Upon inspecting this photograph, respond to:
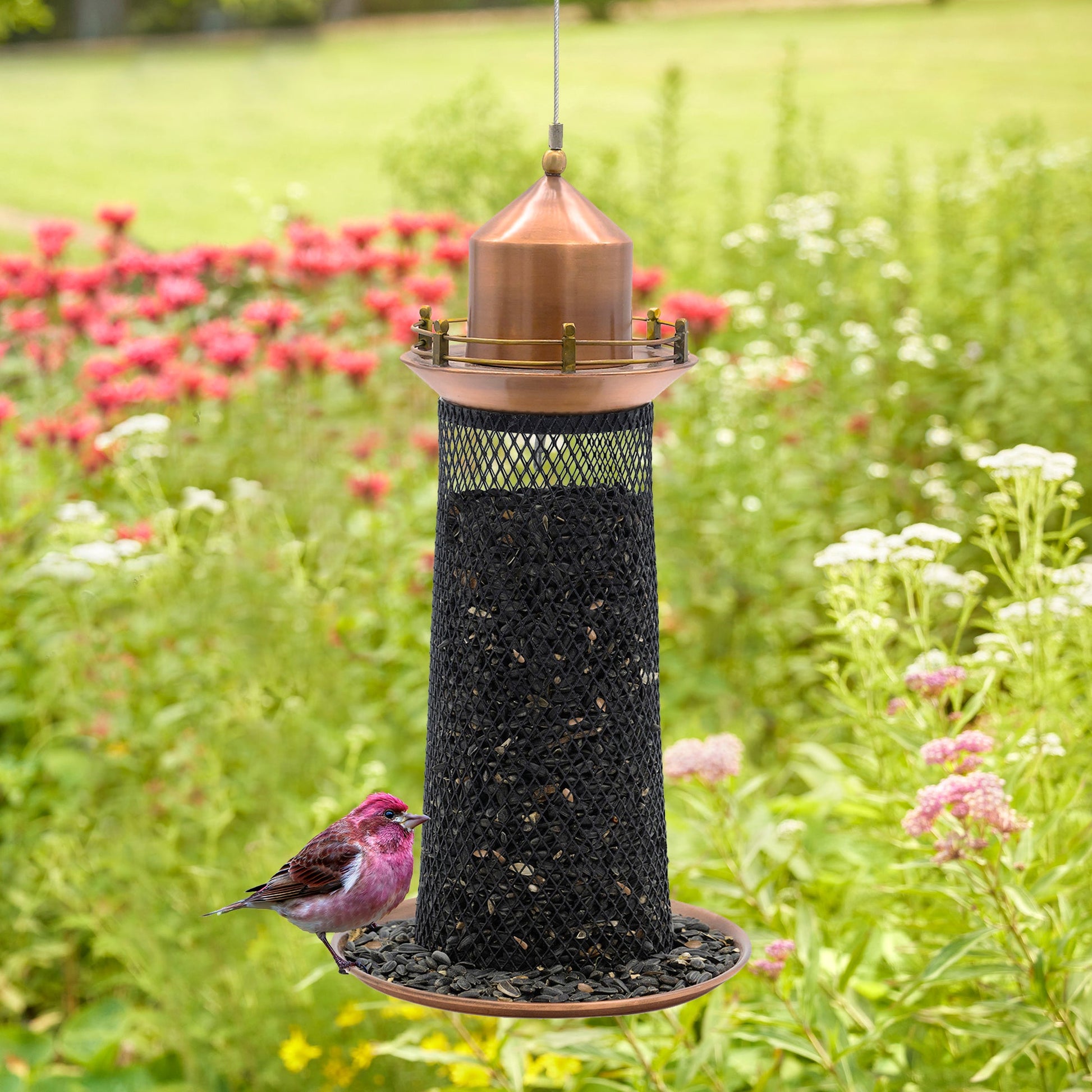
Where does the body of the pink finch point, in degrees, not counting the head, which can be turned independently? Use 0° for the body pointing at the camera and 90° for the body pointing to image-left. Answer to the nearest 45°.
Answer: approximately 270°

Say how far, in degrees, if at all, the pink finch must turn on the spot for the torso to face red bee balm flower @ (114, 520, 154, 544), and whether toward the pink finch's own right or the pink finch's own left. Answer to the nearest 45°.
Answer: approximately 90° to the pink finch's own left

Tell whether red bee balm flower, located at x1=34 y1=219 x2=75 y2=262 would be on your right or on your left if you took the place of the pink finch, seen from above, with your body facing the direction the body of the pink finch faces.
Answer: on your left

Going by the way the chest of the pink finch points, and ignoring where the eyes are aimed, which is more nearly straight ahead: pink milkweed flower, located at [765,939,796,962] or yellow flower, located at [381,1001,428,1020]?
the pink milkweed flower

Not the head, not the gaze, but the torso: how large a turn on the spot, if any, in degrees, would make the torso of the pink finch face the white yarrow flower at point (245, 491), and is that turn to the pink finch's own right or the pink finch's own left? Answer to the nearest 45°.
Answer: approximately 90° to the pink finch's own left

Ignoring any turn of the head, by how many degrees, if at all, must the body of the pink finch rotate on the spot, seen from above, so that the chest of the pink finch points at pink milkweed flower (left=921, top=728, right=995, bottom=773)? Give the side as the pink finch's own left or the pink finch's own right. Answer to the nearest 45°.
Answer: approximately 45° to the pink finch's own left

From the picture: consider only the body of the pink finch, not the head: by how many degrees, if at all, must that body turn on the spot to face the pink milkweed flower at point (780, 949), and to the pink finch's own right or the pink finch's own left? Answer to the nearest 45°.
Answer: approximately 45° to the pink finch's own left

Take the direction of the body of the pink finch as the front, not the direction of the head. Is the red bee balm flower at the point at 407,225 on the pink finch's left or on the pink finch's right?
on the pink finch's left

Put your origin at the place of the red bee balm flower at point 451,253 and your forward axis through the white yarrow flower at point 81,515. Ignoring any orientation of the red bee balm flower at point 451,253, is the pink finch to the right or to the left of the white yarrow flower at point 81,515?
left

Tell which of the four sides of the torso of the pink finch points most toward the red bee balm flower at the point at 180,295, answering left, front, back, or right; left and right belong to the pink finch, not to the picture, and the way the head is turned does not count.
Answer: left

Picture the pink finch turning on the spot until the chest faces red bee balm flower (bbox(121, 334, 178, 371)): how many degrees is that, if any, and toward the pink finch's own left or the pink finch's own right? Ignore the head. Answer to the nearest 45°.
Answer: approximately 90° to the pink finch's own left
